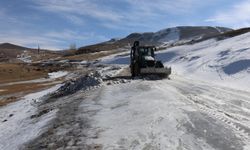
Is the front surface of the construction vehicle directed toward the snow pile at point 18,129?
no

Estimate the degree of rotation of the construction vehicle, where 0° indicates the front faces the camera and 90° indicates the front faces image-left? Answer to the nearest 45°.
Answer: approximately 315°
